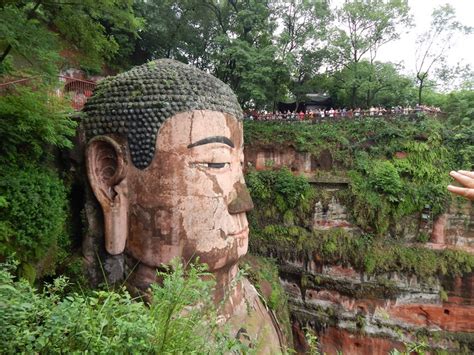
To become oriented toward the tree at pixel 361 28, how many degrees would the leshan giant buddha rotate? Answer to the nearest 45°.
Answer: approximately 90° to its left

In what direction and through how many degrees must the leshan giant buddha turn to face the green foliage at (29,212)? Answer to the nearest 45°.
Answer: approximately 135° to its right

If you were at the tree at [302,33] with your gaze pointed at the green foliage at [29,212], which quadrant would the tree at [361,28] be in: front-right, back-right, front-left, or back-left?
back-left

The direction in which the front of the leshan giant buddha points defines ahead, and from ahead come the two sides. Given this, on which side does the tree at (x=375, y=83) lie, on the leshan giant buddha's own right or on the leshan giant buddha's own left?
on the leshan giant buddha's own left

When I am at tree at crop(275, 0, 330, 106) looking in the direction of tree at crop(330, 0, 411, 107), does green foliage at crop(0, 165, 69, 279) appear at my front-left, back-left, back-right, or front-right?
back-right

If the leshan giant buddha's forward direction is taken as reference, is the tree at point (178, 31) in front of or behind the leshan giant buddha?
behind

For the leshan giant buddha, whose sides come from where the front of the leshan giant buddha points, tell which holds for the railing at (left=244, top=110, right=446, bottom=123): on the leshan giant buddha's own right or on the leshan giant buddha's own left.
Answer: on the leshan giant buddha's own left

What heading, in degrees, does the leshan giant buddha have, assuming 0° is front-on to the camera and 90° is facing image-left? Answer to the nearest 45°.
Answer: approximately 315°
